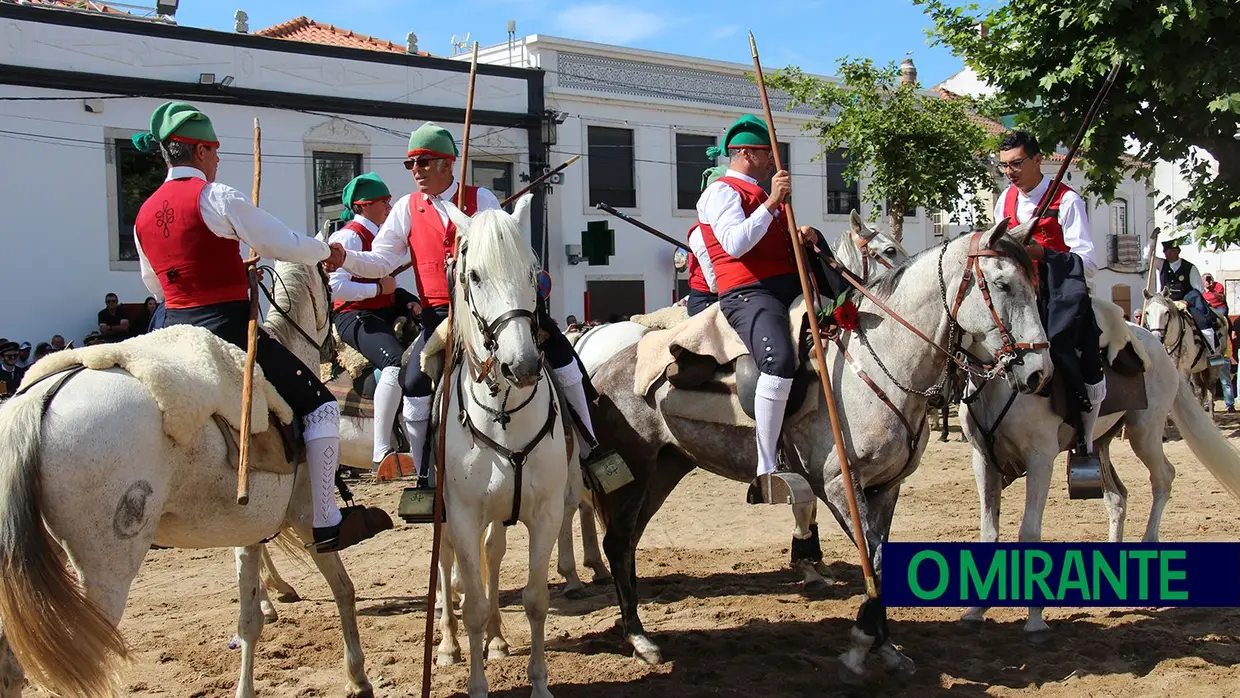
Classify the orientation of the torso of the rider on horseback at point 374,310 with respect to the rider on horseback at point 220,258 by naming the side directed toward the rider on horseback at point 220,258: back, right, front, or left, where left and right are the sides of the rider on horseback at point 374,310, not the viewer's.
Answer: right

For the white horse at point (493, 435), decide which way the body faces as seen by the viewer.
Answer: toward the camera

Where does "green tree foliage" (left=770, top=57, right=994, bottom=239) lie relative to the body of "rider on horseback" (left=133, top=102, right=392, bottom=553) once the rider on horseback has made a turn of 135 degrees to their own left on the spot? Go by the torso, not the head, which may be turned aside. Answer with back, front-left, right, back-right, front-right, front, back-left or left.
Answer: back-right

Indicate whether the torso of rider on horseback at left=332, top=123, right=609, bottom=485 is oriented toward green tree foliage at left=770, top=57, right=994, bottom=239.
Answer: no

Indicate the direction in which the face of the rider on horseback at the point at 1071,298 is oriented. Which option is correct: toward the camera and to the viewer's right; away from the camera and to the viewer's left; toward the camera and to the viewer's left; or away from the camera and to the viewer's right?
toward the camera and to the viewer's left

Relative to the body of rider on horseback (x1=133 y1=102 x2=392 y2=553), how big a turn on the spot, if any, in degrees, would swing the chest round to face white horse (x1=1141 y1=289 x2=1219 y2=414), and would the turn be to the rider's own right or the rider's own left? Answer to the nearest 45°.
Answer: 0° — they already face it

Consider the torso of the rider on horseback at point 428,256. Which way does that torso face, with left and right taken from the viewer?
facing the viewer

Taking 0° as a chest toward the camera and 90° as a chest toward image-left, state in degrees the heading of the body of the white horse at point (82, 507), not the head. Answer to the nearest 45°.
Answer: approximately 225°
